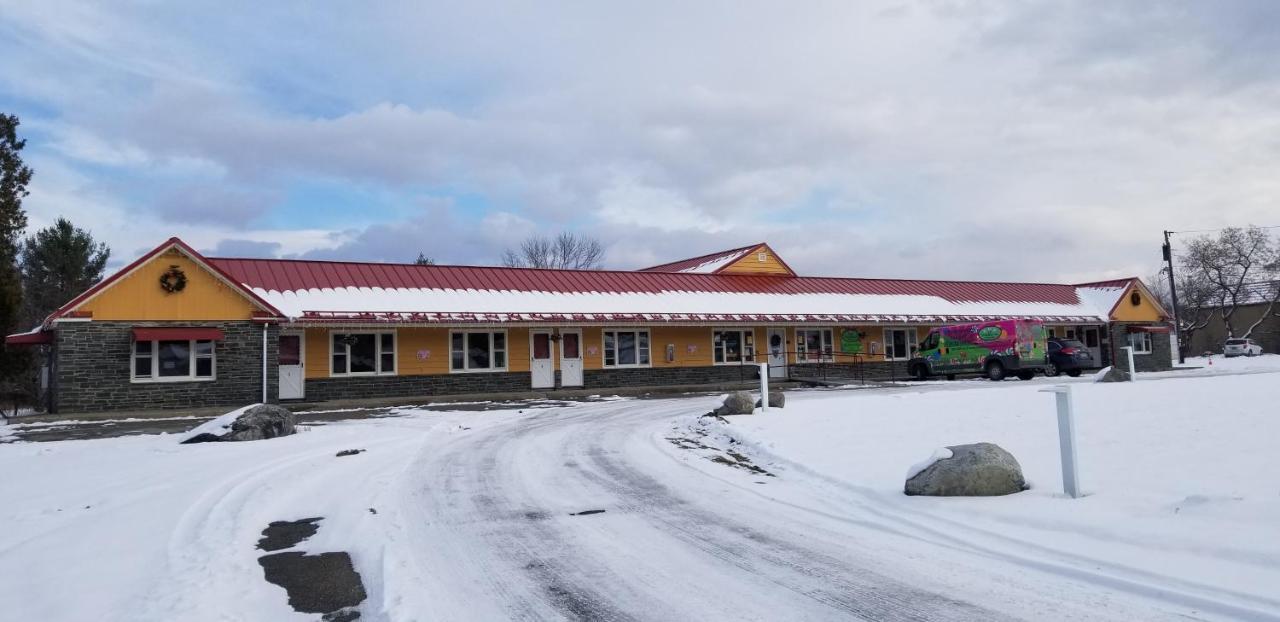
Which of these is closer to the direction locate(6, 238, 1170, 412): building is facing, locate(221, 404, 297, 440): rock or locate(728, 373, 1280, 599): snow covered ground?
the snow covered ground

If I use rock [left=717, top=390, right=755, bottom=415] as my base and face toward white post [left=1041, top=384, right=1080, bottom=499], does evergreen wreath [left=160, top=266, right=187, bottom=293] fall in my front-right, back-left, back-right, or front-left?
back-right

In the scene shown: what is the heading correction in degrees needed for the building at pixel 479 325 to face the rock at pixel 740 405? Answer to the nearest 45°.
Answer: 0° — it already faces it

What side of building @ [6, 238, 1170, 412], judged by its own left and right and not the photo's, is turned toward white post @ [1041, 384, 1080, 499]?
front

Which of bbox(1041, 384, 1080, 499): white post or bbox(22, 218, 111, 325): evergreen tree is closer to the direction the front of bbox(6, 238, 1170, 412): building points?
the white post

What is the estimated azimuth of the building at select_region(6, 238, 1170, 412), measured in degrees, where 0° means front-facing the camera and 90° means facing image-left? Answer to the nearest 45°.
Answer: approximately 315°

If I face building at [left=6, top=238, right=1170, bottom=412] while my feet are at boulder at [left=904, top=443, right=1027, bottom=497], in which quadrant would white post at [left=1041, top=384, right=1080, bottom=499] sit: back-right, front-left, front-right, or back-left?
back-right

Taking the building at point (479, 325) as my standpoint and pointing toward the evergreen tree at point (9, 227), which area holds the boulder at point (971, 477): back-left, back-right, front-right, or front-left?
back-left

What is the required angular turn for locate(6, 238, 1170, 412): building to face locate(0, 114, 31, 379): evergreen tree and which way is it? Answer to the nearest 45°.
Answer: approximately 135° to its right

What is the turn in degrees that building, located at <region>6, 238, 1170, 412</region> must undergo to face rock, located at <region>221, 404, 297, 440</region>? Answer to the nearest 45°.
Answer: approximately 45° to its right

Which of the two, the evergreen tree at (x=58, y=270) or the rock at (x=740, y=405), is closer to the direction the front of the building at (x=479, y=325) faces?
the rock
